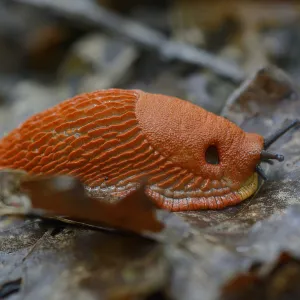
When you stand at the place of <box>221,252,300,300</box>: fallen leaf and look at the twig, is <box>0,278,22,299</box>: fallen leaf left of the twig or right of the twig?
left

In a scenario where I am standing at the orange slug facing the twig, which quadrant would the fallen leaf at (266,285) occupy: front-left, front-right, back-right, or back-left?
back-right

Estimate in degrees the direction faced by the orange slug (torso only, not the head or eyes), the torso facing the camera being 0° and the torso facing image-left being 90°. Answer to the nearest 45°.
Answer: approximately 270°

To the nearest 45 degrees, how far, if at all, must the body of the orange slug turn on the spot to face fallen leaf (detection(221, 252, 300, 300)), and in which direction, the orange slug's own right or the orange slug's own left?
approximately 45° to the orange slug's own right

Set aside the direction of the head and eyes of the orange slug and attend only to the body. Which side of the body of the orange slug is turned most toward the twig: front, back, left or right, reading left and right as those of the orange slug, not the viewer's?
left

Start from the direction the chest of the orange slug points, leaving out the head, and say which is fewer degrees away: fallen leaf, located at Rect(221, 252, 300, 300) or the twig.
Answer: the fallen leaf
